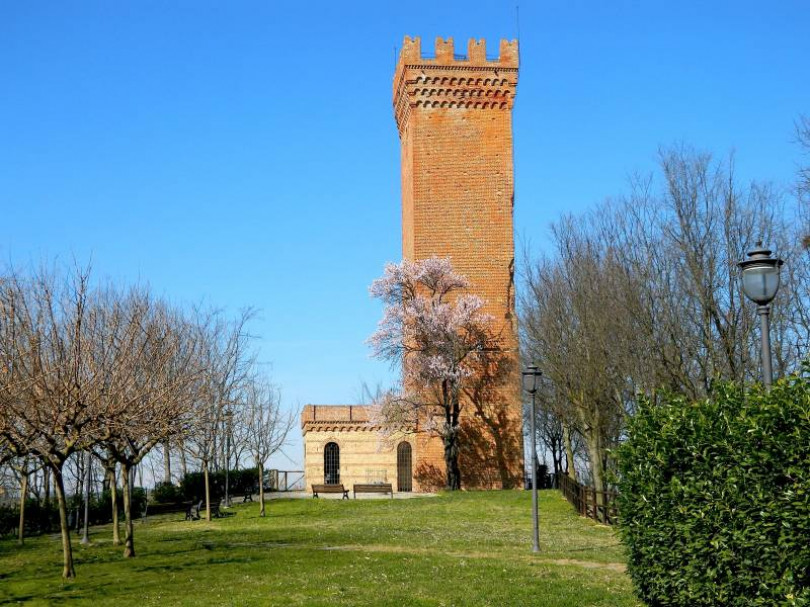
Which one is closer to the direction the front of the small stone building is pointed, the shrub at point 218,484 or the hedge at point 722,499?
the hedge

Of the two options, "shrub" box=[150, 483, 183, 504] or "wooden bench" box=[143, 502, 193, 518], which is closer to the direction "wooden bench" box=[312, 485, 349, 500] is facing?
the wooden bench

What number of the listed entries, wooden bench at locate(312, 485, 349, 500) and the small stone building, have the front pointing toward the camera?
2

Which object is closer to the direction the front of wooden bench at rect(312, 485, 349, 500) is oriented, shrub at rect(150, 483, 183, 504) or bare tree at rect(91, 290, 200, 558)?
the bare tree
